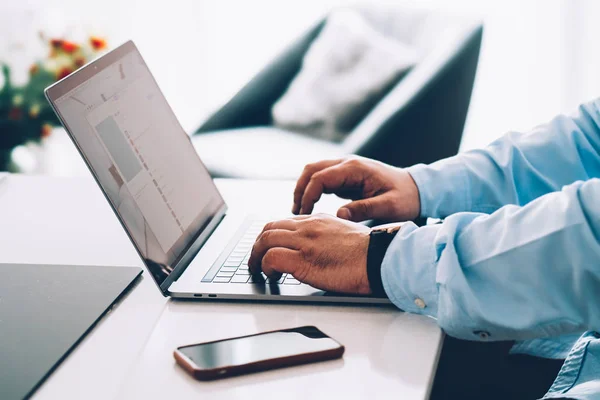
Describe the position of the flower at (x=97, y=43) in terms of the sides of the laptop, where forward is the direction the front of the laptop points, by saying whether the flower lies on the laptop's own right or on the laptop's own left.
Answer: on the laptop's own left

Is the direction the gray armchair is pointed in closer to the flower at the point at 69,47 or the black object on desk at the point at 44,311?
the black object on desk

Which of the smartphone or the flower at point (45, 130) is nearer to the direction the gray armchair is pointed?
the smartphone

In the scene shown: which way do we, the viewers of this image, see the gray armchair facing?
facing the viewer and to the left of the viewer

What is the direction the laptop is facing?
to the viewer's right

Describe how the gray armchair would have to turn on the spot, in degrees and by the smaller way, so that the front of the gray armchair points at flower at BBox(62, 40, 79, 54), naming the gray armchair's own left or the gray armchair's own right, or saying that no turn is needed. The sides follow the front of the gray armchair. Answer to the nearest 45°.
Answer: approximately 90° to the gray armchair's own right

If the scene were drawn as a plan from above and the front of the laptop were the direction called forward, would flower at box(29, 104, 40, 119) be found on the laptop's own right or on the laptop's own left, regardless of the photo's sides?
on the laptop's own left

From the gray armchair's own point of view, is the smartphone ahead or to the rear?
ahead

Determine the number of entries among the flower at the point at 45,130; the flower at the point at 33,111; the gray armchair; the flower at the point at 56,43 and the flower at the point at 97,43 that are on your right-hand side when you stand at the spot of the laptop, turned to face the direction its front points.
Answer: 0

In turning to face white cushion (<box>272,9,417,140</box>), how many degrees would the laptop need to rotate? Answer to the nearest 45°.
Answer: approximately 90° to its left

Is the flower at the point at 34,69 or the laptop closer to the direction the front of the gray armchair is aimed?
the laptop

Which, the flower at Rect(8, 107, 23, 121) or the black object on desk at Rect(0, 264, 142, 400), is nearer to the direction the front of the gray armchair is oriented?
the black object on desk

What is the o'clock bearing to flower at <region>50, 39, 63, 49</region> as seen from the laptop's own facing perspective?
The flower is roughly at 9 o'clock from the laptop.

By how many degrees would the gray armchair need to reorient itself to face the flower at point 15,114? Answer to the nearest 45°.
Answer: approximately 45° to its right

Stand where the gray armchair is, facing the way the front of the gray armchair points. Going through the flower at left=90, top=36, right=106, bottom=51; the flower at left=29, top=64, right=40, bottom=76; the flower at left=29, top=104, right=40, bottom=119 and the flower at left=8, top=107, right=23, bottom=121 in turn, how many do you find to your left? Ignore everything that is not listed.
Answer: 0

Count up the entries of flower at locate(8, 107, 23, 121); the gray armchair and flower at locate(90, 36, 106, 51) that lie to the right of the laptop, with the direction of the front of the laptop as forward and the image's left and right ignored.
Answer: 0

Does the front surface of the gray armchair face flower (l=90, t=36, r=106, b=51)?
no

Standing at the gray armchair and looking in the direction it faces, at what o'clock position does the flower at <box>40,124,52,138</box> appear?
The flower is roughly at 2 o'clock from the gray armchair.

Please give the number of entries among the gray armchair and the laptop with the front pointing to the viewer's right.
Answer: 1

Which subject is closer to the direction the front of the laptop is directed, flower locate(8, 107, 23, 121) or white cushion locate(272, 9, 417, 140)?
the white cushion
